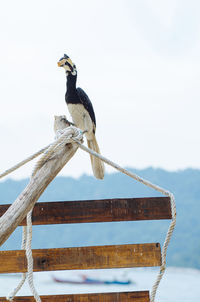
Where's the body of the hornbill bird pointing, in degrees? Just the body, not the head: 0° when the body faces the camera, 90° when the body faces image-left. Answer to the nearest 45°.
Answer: approximately 45°
